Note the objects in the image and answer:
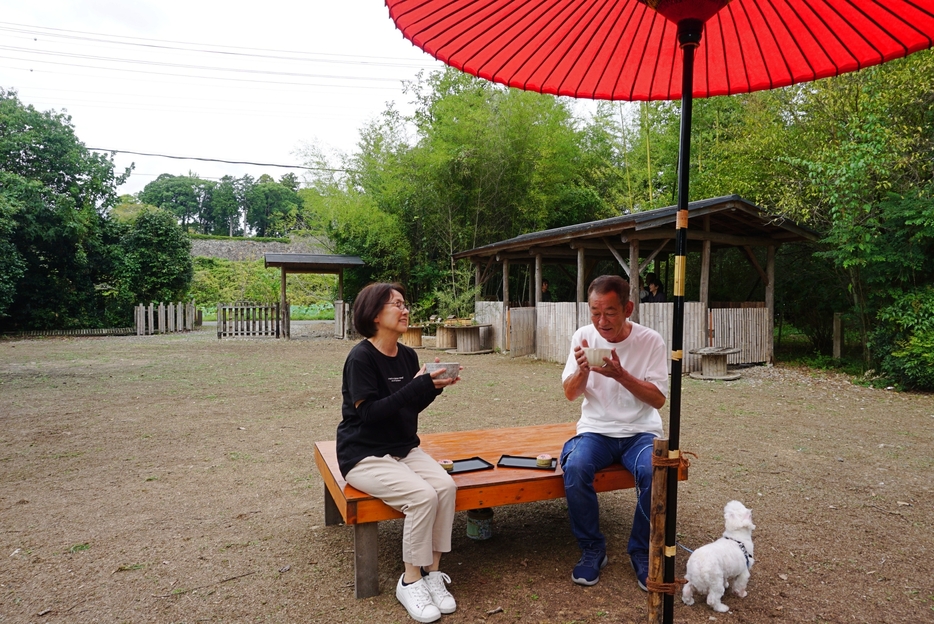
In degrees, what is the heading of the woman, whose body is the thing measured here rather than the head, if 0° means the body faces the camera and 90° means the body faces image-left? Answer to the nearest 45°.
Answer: approximately 315°

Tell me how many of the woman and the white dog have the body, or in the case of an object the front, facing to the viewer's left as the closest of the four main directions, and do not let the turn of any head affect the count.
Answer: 0

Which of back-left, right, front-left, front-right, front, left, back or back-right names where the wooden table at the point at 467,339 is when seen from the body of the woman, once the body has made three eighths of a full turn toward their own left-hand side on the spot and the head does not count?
front

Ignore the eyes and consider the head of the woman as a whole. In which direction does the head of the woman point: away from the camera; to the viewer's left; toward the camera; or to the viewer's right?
to the viewer's right

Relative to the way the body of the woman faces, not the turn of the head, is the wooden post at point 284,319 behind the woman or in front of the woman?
behind

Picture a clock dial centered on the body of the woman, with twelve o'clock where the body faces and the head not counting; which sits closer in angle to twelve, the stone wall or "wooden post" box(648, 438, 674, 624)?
the wooden post

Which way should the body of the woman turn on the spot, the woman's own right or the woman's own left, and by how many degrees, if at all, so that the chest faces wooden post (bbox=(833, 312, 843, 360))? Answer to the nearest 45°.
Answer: approximately 90° to the woman's own left

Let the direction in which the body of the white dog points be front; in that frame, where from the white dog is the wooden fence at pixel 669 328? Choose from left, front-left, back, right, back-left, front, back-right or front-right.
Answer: front-left

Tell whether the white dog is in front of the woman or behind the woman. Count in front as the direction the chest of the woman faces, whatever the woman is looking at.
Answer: in front

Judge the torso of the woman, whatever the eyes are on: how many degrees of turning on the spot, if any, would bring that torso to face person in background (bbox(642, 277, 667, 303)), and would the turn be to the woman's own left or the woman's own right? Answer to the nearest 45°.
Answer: approximately 90° to the woman's own left

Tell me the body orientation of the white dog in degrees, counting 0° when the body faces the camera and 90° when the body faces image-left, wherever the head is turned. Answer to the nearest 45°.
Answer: approximately 225°
